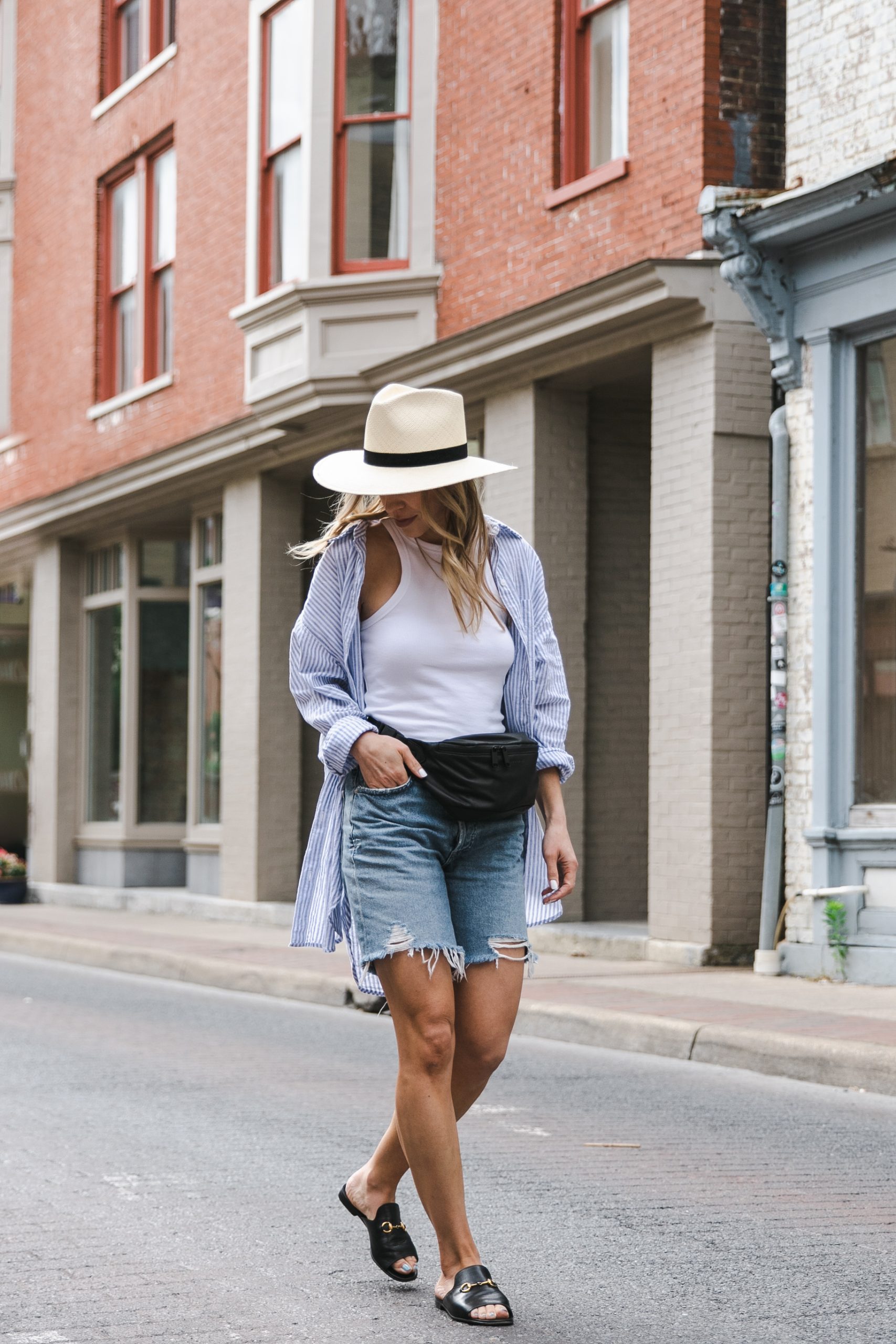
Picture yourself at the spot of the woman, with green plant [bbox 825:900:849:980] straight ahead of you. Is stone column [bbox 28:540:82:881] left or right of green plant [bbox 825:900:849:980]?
left

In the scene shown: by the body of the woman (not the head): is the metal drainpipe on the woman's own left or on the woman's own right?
on the woman's own left

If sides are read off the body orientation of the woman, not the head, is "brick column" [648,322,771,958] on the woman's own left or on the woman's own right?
on the woman's own left

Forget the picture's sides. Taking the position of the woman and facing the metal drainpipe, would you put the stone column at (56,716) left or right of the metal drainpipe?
left

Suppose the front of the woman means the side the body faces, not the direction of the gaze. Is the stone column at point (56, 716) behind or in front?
behind
